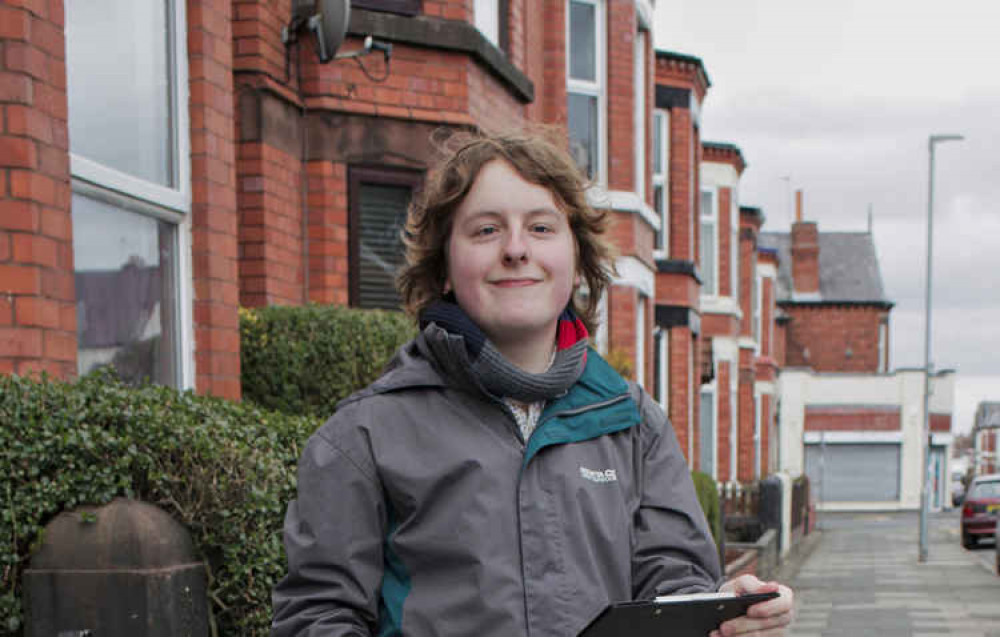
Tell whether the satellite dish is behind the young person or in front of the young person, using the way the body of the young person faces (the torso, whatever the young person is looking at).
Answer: behind

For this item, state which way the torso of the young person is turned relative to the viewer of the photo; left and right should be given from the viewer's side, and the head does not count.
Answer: facing the viewer

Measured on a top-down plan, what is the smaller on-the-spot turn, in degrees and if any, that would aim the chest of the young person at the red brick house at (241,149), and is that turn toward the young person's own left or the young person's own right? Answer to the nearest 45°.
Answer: approximately 180°

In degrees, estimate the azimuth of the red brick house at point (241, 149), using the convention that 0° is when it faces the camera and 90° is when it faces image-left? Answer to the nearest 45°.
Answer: approximately 315°

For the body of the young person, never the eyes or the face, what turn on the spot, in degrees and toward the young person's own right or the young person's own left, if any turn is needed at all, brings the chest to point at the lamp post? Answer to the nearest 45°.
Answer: approximately 180°

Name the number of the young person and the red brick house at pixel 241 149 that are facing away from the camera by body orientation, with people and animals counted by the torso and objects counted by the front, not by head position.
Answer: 0

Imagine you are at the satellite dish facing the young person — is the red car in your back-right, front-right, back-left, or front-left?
back-left

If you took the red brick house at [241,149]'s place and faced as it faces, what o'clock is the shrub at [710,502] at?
The shrub is roughly at 9 o'clock from the red brick house.

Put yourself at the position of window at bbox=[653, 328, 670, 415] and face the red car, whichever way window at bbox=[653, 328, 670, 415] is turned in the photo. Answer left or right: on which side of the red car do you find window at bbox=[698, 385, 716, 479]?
left

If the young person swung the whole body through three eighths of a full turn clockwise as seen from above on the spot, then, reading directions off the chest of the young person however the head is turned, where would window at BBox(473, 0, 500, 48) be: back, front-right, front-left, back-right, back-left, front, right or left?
front-right
